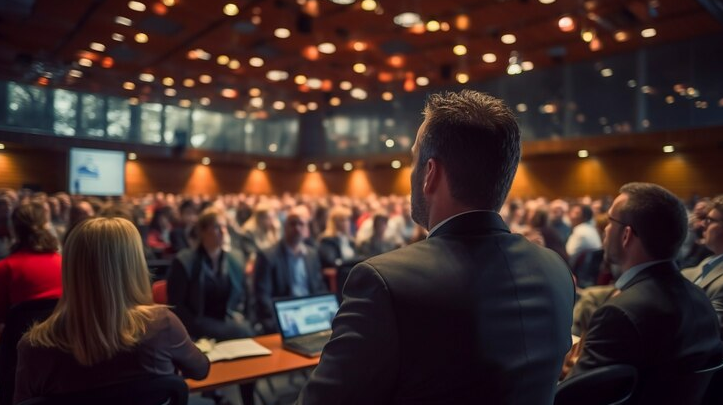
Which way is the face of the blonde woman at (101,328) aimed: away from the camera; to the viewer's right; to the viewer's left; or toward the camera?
away from the camera

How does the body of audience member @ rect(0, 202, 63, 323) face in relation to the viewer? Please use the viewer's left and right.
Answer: facing away from the viewer

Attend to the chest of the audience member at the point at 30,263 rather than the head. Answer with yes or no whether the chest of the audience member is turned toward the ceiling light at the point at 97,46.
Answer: yes

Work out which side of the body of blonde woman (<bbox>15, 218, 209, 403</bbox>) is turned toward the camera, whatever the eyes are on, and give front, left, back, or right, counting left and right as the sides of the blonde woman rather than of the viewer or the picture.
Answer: back

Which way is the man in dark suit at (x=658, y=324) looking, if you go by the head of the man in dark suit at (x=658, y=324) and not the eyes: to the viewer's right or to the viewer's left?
to the viewer's left

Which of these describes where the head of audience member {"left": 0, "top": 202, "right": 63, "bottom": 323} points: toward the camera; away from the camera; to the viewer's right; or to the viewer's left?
away from the camera

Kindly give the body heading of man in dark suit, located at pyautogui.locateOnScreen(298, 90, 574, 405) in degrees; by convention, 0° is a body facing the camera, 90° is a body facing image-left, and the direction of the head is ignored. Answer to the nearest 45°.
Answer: approximately 135°

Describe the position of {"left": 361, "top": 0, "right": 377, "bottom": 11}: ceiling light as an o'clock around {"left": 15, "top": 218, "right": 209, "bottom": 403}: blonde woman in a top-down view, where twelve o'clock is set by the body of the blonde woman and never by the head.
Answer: The ceiling light is roughly at 1 o'clock from the blonde woman.

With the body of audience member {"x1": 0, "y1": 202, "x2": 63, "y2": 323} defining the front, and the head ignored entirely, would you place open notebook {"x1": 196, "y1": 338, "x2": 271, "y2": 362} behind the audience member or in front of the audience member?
behind

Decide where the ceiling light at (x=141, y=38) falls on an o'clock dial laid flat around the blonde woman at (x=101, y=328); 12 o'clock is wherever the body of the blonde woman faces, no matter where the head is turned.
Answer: The ceiling light is roughly at 12 o'clock from the blonde woman.

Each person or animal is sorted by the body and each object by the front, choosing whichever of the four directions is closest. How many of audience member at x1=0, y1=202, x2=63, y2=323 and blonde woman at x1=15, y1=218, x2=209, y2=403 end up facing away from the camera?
2

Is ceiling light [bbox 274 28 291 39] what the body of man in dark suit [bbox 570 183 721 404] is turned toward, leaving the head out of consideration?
yes
